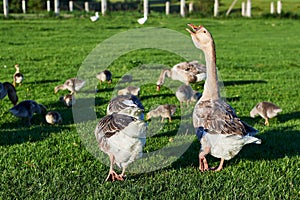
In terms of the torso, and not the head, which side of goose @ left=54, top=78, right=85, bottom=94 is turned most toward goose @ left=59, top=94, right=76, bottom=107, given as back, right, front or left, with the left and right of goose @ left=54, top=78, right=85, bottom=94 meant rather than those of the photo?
left

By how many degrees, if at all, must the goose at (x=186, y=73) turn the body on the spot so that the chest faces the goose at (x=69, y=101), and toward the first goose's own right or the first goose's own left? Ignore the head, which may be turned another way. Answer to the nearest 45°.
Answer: approximately 45° to the first goose's own left

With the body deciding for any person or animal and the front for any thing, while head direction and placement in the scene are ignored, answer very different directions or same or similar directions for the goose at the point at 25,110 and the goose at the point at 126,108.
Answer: very different directions

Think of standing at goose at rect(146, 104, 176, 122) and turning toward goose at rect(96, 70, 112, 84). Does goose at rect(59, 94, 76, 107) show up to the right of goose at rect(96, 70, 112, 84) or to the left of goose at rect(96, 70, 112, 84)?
left

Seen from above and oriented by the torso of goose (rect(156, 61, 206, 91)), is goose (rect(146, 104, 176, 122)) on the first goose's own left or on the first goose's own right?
on the first goose's own left
